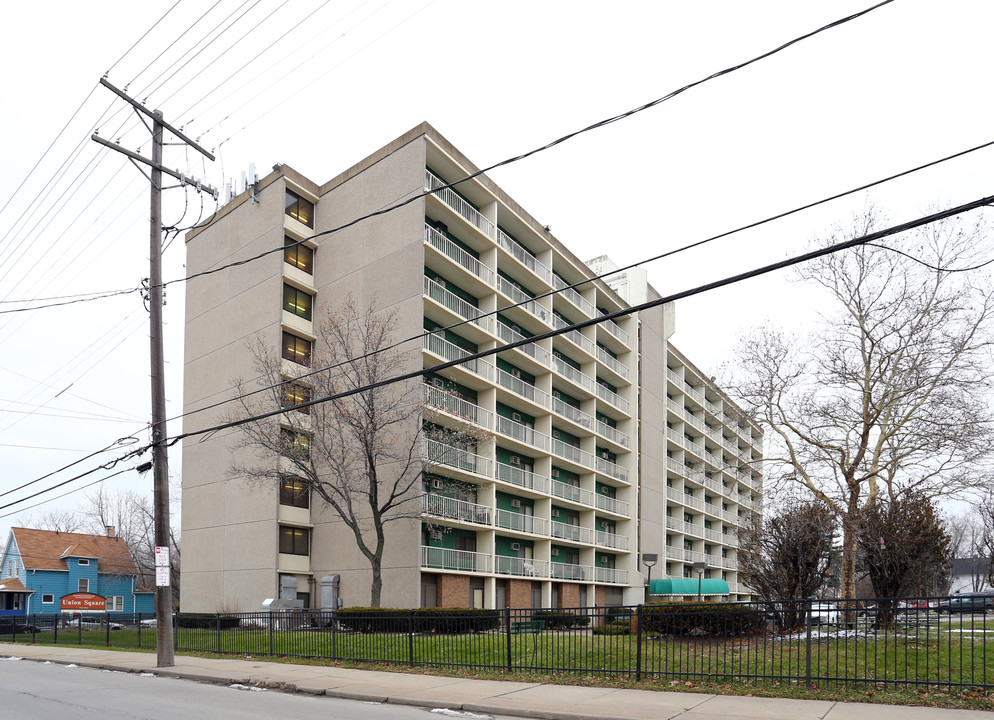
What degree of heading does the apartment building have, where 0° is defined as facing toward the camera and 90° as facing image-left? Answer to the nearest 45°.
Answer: approximately 315°

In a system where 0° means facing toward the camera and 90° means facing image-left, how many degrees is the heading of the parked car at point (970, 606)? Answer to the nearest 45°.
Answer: approximately 90°

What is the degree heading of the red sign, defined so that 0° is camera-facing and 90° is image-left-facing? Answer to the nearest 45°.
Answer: approximately 0°

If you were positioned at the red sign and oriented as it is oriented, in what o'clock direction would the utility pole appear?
The utility pole is roughly at 12 o'clock from the red sign.
